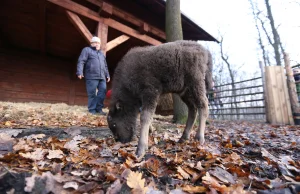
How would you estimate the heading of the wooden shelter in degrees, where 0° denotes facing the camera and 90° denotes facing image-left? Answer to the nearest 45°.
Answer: approximately 315°

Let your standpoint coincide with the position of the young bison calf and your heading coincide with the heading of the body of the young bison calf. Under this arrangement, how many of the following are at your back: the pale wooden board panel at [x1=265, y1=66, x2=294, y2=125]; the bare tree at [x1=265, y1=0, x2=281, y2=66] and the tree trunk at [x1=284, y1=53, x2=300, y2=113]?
3

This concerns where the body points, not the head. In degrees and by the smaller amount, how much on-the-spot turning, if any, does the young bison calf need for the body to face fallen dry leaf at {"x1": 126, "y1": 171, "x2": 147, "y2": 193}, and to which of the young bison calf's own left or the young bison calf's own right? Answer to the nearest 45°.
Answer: approximately 45° to the young bison calf's own left

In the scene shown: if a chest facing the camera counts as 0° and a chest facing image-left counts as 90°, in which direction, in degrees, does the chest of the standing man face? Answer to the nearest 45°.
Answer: approximately 315°

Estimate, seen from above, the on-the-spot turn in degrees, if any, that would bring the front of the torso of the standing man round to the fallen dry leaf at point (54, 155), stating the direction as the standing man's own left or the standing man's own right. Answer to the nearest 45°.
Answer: approximately 45° to the standing man's own right

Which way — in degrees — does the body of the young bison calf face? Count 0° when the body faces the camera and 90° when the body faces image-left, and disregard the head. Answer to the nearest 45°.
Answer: approximately 45°

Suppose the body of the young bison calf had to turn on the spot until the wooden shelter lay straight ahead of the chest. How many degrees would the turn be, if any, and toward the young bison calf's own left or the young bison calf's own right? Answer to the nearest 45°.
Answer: approximately 90° to the young bison calf's own right

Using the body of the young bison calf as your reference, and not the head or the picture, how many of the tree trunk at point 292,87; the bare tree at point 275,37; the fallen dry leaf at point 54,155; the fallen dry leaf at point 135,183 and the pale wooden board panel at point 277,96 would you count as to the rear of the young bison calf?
3

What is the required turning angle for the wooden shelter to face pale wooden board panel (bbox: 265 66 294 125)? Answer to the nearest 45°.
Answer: approximately 45° to its left

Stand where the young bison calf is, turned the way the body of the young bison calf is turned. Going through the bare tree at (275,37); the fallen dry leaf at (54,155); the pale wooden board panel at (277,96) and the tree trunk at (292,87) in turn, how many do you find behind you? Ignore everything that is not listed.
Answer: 3
